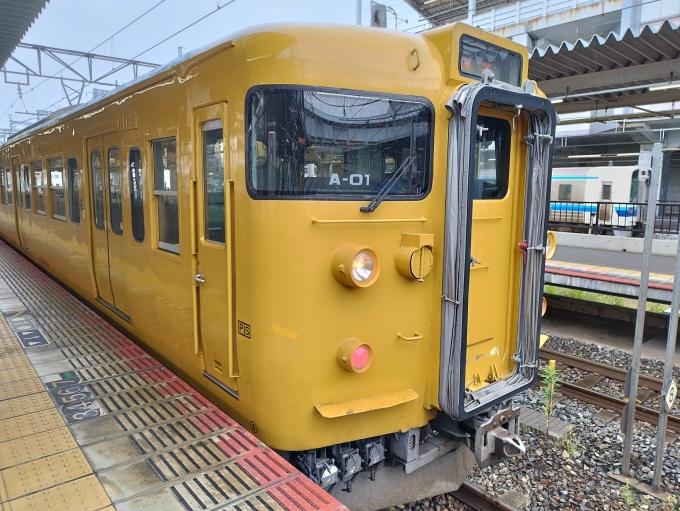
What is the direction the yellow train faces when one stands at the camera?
facing the viewer and to the right of the viewer

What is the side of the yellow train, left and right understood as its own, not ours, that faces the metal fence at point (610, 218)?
left

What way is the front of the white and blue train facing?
to the viewer's right

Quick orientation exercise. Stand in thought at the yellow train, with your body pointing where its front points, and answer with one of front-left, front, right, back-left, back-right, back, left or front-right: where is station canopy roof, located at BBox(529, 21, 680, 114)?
left

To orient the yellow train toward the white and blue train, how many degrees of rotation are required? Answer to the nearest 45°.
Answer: approximately 90° to its left

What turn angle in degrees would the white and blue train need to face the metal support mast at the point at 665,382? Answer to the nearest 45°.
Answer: approximately 90° to its right

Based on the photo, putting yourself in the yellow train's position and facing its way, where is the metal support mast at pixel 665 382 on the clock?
The metal support mast is roughly at 10 o'clock from the yellow train.

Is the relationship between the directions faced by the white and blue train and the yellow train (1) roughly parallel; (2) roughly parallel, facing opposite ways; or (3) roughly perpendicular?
roughly parallel

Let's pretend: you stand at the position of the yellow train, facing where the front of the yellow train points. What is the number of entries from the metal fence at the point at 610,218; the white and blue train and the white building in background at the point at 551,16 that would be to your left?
3

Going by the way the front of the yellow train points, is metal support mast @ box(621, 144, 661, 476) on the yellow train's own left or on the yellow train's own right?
on the yellow train's own left

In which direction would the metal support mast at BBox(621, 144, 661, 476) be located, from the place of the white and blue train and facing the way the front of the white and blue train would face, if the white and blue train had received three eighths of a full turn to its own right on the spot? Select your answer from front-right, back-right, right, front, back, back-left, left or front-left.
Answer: front-left

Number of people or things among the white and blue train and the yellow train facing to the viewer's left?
0
